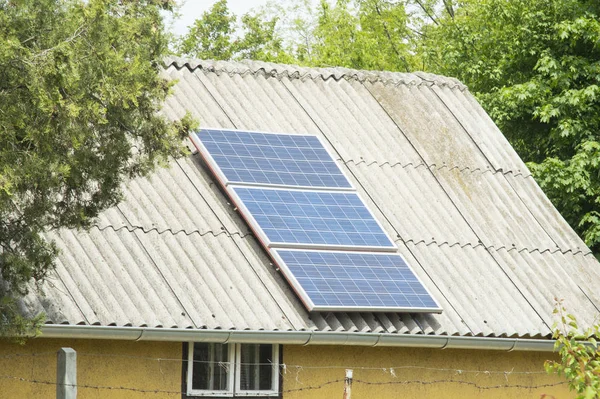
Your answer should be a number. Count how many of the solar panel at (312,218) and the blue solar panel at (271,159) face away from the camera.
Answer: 0

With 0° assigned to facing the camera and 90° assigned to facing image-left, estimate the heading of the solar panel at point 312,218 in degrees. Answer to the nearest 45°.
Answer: approximately 315°

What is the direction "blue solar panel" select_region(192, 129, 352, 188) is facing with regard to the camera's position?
facing the viewer and to the right of the viewer

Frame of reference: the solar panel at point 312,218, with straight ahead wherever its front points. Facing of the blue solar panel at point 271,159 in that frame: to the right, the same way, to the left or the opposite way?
the same way
